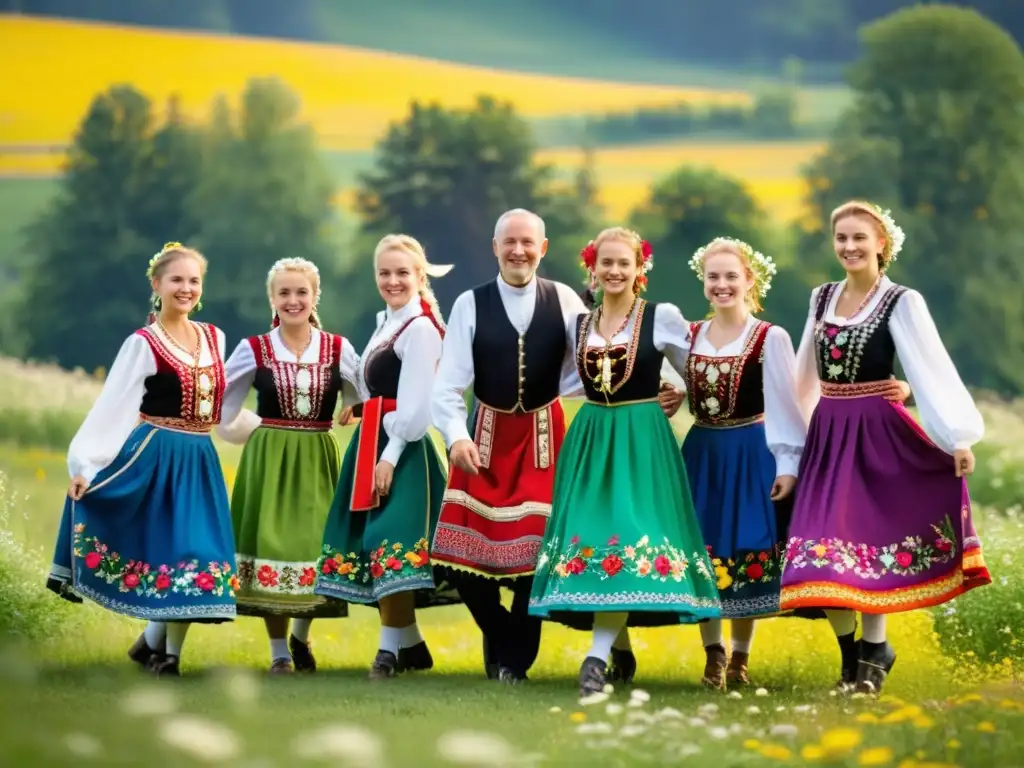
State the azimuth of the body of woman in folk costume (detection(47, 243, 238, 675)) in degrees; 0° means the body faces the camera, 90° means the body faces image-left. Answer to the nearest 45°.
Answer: approximately 315°

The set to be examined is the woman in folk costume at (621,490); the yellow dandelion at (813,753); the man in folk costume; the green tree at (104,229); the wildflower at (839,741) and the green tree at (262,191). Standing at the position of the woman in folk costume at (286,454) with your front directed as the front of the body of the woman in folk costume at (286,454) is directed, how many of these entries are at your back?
2

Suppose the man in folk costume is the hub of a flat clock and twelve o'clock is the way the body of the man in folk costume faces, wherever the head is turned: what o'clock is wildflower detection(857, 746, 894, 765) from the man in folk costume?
The wildflower is roughly at 11 o'clock from the man in folk costume.

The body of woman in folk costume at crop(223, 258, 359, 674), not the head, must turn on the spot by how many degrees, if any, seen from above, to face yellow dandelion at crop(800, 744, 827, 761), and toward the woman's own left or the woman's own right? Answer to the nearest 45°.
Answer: approximately 45° to the woman's own left

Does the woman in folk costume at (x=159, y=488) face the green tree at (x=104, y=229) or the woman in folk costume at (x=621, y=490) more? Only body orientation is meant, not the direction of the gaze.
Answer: the woman in folk costume

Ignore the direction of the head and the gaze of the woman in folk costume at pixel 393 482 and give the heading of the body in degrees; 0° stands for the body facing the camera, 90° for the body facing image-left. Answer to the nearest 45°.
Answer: approximately 45°

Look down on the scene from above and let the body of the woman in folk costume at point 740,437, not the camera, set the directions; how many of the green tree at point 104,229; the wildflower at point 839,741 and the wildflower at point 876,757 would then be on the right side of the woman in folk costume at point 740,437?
1

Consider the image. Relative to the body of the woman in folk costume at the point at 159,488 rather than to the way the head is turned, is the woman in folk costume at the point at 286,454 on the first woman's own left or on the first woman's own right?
on the first woman's own left

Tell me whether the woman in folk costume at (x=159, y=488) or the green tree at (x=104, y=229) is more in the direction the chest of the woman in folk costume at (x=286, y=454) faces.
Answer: the woman in folk costume

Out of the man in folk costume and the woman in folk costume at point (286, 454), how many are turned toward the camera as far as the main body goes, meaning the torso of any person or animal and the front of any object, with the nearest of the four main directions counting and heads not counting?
2
